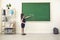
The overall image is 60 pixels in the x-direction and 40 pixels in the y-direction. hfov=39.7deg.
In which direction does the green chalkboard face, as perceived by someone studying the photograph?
facing the viewer
